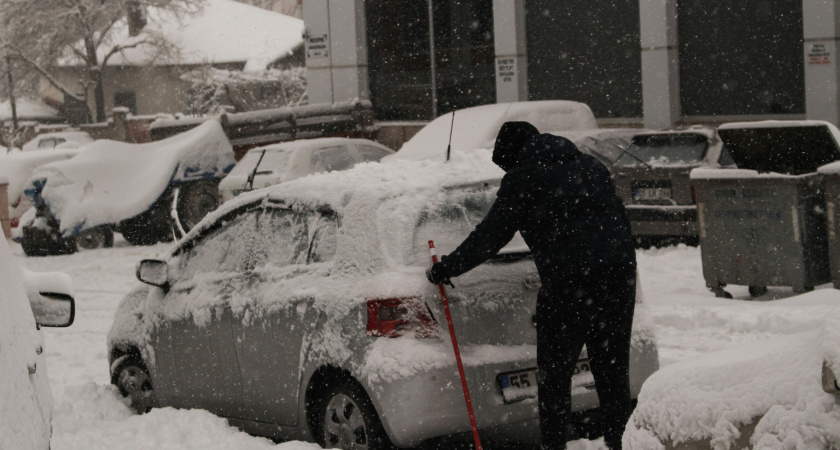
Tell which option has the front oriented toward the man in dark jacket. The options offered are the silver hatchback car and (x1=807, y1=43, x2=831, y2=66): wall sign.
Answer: the wall sign

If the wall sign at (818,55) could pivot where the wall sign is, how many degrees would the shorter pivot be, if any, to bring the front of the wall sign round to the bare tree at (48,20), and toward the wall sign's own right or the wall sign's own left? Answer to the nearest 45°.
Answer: approximately 135° to the wall sign's own right

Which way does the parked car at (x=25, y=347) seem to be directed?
away from the camera

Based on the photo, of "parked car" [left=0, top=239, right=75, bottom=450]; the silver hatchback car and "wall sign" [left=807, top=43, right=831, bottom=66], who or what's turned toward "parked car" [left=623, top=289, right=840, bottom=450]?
the wall sign

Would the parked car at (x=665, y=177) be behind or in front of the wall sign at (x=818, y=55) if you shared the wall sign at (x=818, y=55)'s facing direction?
in front

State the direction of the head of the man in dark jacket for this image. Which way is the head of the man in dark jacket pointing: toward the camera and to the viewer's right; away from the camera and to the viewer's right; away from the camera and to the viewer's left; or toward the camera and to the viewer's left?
away from the camera and to the viewer's left

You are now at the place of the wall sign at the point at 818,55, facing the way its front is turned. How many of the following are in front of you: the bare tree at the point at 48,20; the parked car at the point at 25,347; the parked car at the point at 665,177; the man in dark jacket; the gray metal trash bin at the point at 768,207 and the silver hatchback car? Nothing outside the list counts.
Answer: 5

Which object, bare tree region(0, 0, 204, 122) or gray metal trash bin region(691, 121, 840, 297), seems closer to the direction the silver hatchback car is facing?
the bare tree

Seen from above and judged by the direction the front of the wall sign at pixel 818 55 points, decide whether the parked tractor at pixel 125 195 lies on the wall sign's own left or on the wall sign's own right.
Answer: on the wall sign's own right

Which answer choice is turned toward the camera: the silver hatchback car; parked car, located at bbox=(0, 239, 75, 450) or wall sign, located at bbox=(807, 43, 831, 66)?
the wall sign

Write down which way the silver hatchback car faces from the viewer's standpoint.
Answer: facing away from the viewer and to the left of the viewer

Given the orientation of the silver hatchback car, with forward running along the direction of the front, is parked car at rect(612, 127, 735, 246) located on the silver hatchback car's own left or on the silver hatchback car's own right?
on the silver hatchback car's own right

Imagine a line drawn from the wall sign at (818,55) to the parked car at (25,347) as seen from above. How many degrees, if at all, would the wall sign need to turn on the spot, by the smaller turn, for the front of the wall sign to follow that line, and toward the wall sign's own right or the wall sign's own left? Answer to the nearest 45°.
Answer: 0° — it already faces it

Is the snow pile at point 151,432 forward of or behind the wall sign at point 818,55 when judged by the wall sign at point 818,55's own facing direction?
forward

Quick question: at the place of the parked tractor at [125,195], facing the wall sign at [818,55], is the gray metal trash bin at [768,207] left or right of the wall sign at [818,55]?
right
